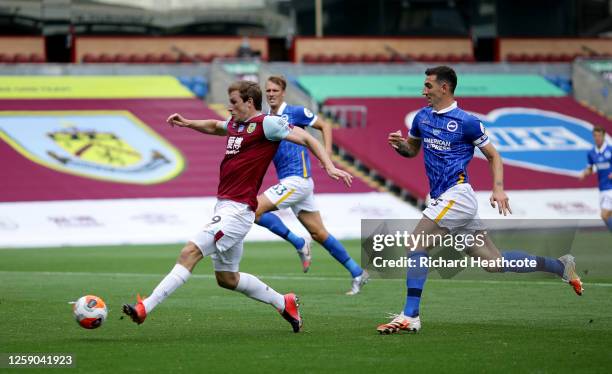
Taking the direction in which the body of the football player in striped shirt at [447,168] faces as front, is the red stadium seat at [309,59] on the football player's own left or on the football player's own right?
on the football player's own right

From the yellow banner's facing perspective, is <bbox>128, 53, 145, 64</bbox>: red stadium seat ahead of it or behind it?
behind

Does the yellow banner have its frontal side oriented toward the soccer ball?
yes

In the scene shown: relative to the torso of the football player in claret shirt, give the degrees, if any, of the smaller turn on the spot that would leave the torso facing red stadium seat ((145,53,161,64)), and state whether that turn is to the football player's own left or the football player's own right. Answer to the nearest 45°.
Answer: approximately 135° to the football player's own right

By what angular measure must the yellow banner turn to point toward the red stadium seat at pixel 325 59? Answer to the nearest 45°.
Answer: approximately 135° to its left

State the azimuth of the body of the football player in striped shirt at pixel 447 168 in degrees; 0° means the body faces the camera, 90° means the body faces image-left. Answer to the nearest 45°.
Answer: approximately 45°

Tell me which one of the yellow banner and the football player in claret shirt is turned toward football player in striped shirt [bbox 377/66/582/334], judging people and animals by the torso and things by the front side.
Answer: the yellow banner

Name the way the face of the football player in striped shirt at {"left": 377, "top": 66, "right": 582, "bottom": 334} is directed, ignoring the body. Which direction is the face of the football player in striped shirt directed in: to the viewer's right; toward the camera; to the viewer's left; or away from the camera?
to the viewer's left

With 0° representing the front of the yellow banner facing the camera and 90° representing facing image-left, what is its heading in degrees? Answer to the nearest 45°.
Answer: approximately 0°
